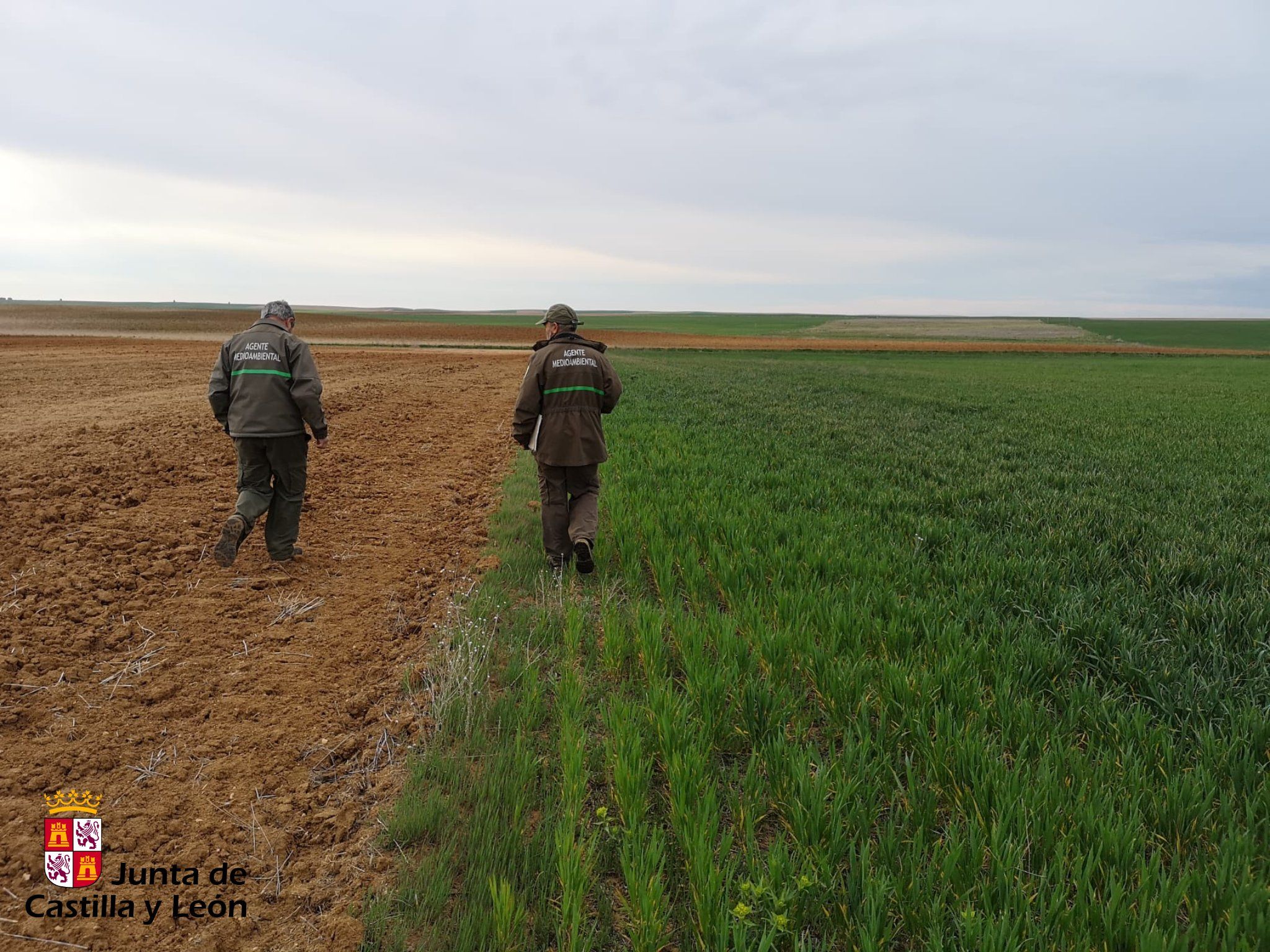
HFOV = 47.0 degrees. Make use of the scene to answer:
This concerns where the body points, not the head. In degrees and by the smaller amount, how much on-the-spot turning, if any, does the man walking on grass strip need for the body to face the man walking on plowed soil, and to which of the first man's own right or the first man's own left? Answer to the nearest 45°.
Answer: approximately 90° to the first man's own left

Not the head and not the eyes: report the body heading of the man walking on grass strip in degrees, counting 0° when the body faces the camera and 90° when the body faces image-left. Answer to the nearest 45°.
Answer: approximately 180°
